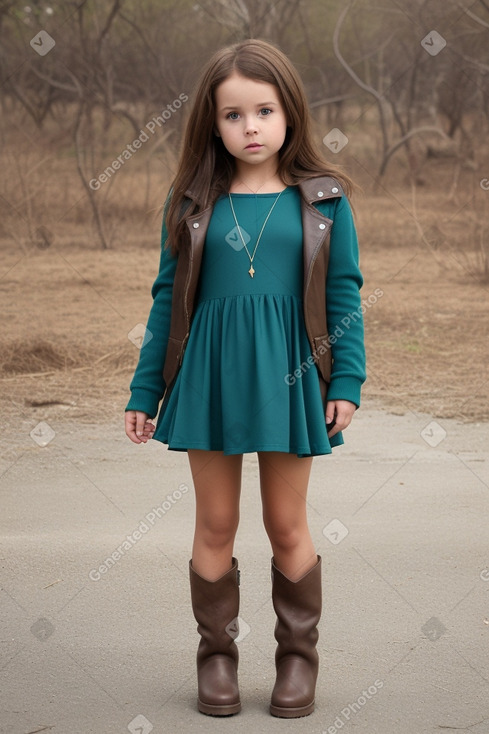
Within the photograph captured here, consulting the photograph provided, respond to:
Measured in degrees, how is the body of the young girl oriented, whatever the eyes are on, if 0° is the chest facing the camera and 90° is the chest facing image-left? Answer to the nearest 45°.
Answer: approximately 0°
